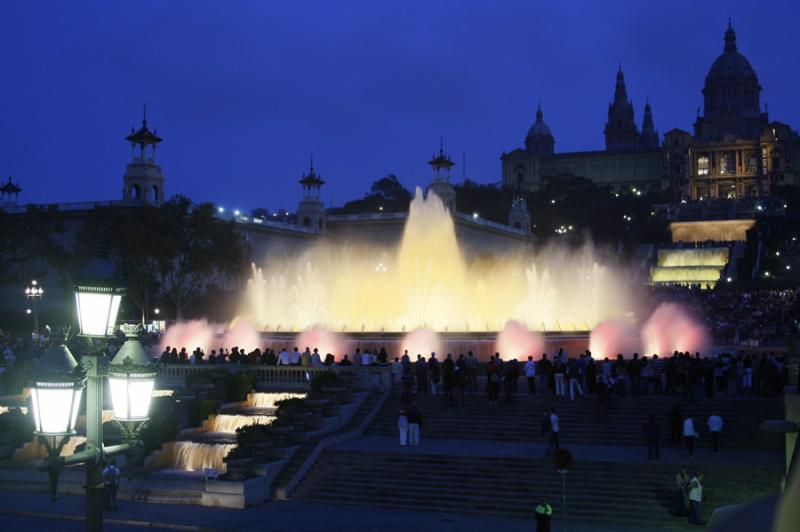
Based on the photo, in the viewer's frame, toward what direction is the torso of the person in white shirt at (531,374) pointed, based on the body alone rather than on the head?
away from the camera

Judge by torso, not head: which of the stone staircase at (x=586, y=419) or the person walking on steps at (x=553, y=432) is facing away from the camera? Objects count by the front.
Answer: the person walking on steps

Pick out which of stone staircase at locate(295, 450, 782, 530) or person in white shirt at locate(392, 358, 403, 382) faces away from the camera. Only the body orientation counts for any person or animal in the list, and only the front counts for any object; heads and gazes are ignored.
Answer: the person in white shirt

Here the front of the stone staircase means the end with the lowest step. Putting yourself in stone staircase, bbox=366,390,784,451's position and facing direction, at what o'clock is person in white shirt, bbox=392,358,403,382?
The person in white shirt is roughly at 4 o'clock from the stone staircase.

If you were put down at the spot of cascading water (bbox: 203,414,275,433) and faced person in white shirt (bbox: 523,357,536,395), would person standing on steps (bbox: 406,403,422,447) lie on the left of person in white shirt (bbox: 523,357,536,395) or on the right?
right

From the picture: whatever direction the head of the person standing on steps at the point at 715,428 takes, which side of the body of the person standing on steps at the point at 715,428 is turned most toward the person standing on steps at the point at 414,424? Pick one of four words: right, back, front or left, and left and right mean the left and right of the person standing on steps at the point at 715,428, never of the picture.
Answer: left

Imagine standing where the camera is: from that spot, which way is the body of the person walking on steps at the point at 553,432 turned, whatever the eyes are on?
away from the camera

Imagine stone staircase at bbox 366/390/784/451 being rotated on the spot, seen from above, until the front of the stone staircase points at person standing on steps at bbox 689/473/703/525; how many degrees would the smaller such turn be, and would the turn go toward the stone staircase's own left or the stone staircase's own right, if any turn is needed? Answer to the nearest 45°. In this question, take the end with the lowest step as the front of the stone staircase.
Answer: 0° — it already faces them

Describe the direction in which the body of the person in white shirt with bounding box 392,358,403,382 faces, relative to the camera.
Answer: away from the camera

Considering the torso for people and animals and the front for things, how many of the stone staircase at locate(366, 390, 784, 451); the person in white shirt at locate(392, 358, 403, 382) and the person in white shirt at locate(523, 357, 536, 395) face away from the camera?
2

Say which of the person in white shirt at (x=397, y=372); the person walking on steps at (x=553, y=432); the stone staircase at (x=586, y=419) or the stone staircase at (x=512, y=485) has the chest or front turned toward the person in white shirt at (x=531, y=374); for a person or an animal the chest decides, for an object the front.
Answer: the person walking on steps

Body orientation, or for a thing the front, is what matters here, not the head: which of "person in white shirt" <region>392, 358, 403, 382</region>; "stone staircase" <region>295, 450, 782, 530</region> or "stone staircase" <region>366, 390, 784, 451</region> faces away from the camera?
the person in white shirt

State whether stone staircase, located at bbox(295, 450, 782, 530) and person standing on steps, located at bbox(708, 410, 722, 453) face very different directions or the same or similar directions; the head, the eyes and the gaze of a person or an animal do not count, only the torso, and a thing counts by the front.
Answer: very different directions

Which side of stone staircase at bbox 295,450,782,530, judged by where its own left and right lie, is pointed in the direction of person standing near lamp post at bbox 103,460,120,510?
right

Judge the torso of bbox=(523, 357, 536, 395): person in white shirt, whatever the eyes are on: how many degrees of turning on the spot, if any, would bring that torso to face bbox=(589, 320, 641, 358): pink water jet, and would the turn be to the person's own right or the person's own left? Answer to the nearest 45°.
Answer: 0° — they already face it
